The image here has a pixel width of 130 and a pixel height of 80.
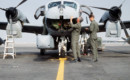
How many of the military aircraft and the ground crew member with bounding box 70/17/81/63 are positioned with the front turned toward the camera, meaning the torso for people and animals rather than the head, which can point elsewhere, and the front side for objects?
1

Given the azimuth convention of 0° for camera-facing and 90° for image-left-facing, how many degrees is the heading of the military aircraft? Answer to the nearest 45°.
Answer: approximately 0°

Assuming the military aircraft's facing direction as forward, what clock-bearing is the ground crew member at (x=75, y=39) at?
The ground crew member is roughly at 11 o'clock from the military aircraft.
